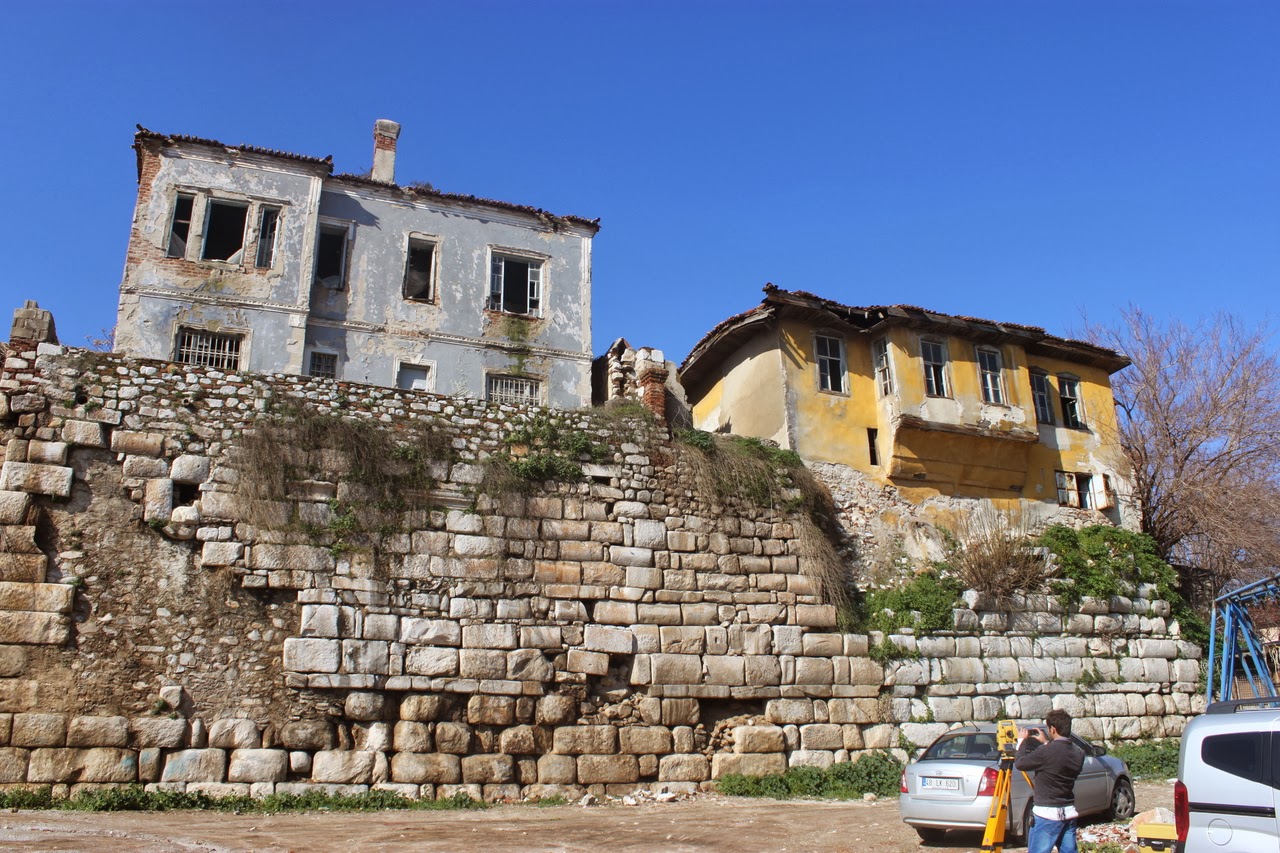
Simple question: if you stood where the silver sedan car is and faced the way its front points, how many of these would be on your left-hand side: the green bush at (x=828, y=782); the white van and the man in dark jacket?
1

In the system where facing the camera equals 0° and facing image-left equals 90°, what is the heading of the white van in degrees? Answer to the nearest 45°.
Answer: approximately 270°

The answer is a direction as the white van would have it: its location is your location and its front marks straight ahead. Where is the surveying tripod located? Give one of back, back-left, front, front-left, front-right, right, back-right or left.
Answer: back-left

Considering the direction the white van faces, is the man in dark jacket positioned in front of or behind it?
behind

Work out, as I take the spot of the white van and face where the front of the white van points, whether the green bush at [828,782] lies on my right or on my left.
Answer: on my left
